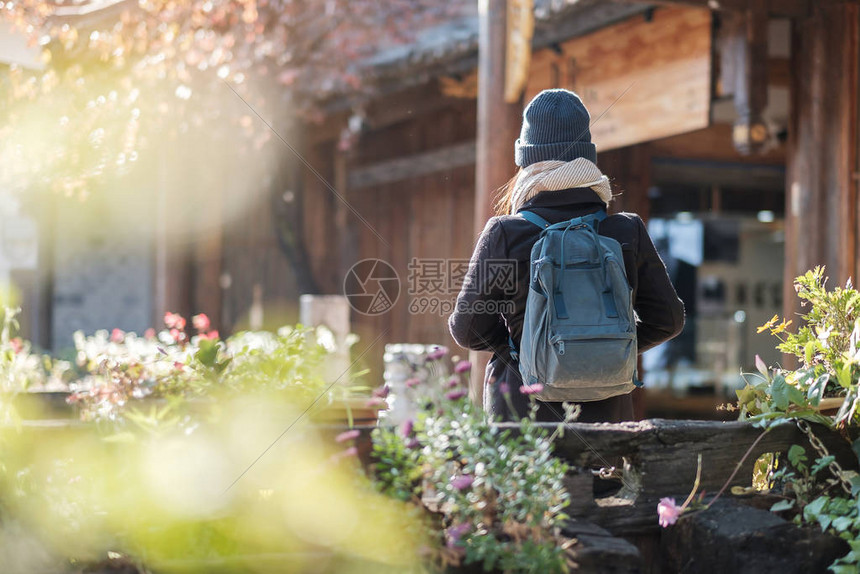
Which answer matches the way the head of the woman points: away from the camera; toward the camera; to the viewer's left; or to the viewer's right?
away from the camera

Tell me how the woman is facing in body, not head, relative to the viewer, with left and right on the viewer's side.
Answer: facing away from the viewer

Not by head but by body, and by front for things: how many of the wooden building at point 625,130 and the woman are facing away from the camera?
1

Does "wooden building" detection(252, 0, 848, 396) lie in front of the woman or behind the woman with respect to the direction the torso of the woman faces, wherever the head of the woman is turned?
in front

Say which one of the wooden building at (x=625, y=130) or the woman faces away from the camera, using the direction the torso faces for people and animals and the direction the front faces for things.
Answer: the woman

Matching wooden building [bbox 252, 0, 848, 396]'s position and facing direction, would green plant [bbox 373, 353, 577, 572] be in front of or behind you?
in front

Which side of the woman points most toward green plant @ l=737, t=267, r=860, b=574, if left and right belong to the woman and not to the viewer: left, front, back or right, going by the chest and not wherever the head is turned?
right

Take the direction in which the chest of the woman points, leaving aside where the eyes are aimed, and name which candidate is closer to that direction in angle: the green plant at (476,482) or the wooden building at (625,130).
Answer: the wooden building

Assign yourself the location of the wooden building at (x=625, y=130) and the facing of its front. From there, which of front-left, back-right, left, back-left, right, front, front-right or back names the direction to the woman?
front-left
